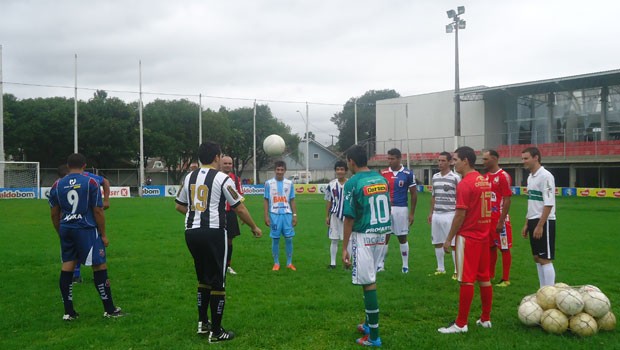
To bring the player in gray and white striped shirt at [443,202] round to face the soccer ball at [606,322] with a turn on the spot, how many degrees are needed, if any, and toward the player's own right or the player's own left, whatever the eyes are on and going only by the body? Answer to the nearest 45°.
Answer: approximately 90° to the player's own left

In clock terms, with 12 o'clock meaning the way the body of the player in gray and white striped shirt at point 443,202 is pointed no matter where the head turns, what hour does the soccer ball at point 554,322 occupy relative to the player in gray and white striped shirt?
The soccer ball is roughly at 10 o'clock from the player in gray and white striped shirt.

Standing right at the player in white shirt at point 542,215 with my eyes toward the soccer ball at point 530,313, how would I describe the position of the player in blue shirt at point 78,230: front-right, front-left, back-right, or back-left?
front-right

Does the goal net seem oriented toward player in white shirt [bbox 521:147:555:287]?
yes

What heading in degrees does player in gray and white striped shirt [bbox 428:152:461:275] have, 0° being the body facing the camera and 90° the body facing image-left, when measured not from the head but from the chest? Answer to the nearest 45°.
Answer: approximately 45°

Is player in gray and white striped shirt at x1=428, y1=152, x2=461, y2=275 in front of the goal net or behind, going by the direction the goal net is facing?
in front
